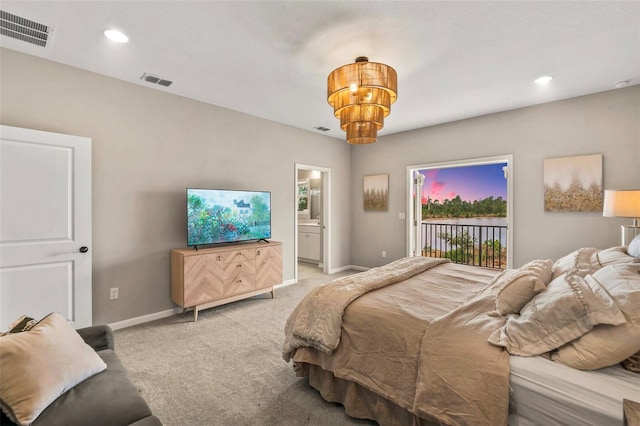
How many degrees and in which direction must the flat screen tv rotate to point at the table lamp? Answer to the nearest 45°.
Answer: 0° — it already faces it

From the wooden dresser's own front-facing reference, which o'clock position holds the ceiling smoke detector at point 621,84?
The ceiling smoke detector is roughly at 11 o'clock from the wooden dresser.

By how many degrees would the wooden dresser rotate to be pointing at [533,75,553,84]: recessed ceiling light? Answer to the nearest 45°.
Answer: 0° — it already faces it

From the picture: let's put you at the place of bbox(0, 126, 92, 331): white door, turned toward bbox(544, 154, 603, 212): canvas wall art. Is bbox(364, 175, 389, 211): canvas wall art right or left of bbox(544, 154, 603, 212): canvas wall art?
left

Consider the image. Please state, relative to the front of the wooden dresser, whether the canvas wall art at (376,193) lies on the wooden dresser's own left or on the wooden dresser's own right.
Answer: on the wooden dresser's own left

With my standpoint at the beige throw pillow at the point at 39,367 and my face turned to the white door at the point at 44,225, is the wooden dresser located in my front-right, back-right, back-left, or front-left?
front-right

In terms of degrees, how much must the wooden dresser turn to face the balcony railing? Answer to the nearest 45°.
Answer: approximately 45° to its left

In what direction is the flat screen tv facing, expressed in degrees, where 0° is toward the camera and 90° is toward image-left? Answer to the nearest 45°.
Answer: approximately 315°

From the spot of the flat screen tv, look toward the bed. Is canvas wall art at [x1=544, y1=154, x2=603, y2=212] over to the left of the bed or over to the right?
left

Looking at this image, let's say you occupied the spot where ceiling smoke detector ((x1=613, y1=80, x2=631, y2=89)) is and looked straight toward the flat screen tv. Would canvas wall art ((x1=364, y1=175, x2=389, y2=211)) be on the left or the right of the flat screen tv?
right

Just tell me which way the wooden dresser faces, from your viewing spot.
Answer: facing the viewer and to the right of the viewer

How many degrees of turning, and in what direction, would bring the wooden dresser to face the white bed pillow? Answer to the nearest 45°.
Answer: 0° — it already faces it

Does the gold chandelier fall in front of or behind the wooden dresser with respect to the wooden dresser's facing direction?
in front
